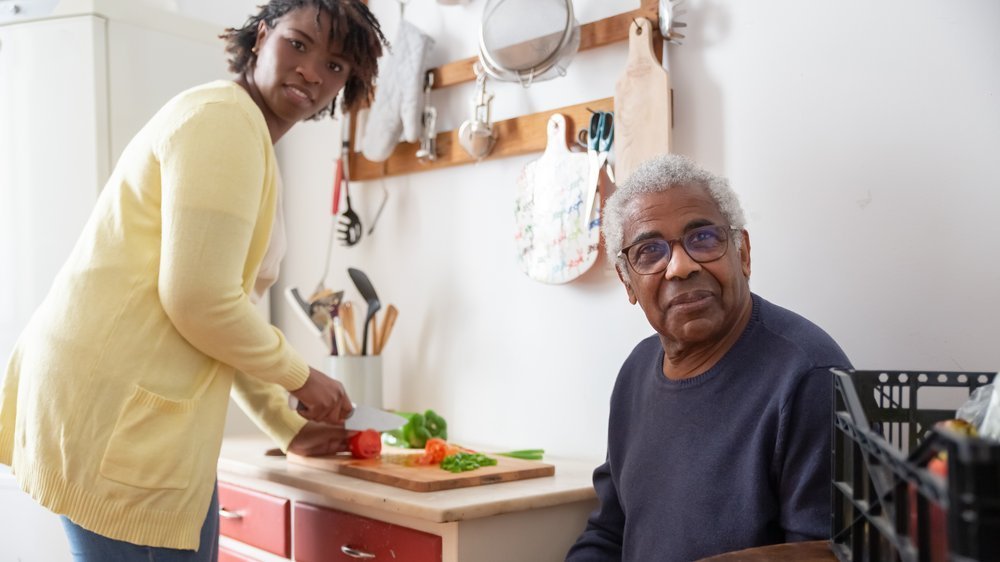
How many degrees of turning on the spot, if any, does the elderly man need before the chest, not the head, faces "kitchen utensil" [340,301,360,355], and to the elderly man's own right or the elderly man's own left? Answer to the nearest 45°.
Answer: approximately 90° to the elderly man's own right

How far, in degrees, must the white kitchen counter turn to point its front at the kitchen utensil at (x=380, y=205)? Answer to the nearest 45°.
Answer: approximately 135° to its right

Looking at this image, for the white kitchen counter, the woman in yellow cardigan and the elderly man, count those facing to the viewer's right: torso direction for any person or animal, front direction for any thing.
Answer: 1

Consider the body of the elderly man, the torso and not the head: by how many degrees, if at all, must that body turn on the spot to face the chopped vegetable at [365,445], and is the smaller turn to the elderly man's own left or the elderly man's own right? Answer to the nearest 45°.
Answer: approximately 90° to the elderly man's own right

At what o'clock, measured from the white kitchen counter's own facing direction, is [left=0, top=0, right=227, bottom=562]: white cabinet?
The white cabinet is roughly at 3 o'clock from the white kitchen counter.

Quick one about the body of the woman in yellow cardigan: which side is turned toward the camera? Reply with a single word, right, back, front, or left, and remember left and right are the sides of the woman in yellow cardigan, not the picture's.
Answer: right

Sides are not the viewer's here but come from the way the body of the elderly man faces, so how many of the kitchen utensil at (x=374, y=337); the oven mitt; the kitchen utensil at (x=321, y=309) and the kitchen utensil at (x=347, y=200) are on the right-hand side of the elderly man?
4

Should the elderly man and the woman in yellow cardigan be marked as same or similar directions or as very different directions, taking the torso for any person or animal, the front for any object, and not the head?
very different directions

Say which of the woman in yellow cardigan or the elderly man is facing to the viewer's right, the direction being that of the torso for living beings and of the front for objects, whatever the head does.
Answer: the woman in yellow cardigan
